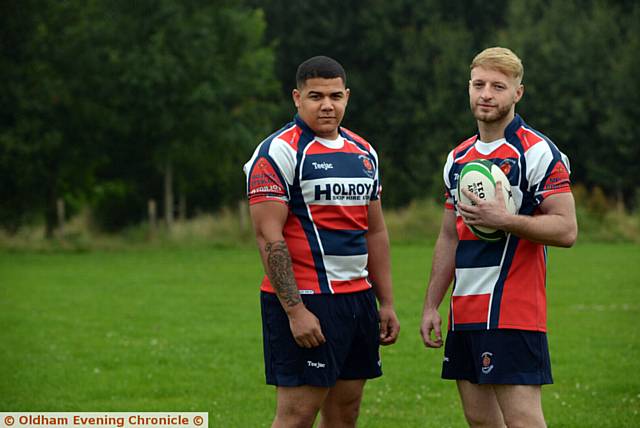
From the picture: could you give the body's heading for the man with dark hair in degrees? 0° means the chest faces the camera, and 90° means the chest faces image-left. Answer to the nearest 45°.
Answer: approximately 315°

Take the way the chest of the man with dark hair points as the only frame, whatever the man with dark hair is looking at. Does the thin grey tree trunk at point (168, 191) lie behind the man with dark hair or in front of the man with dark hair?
behind

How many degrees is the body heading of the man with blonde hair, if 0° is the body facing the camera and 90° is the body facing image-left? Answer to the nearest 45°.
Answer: approximately 45°

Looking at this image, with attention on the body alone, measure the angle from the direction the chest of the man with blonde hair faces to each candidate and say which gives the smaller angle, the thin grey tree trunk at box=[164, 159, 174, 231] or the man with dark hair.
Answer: the man with dark hair

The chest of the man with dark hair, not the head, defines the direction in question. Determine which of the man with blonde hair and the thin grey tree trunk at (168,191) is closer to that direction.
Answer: the man with blonde hair

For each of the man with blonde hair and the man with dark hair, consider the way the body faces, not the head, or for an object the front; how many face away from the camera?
0

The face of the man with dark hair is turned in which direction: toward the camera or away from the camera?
toward the camera

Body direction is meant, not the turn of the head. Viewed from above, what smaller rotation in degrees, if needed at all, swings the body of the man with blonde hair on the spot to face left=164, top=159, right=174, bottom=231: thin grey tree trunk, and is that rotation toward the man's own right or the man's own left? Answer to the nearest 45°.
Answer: approximately 135° to the man's own right

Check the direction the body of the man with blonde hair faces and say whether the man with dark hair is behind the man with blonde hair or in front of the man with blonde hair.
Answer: in front
